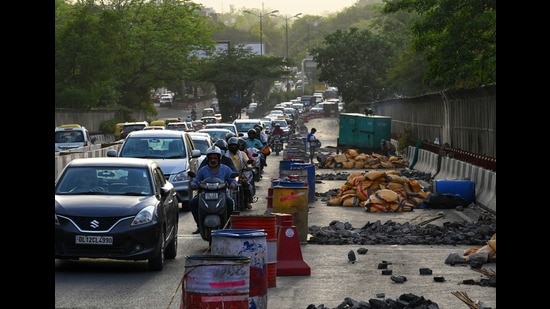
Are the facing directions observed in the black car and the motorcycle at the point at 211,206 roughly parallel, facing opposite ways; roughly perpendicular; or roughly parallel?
roughly parallel

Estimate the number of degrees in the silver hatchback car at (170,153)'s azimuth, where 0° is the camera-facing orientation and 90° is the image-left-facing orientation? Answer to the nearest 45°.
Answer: approximately 0°

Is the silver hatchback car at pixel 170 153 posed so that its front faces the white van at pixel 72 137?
no

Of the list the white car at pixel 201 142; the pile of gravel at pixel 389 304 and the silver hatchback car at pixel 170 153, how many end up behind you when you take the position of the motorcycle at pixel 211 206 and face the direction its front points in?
2

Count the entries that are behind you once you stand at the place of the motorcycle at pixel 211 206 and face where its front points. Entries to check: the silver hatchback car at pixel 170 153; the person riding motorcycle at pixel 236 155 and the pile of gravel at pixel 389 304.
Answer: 2

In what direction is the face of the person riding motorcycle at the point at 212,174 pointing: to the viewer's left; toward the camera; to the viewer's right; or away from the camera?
toward the camera

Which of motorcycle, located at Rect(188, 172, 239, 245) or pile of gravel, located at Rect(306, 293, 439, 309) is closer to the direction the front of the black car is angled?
the pile of gravel

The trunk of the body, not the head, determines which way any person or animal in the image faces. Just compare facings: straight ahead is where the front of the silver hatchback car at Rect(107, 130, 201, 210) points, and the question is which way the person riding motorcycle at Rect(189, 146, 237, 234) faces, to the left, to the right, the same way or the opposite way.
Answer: the same way

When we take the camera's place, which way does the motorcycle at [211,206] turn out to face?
facing the viewer

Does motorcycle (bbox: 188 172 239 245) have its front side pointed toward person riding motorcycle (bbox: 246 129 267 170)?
no

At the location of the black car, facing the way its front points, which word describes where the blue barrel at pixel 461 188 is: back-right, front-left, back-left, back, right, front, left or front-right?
back-left

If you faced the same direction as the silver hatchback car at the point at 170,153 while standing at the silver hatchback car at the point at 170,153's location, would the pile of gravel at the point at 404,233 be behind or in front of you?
in front

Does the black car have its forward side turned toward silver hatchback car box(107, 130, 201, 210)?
no

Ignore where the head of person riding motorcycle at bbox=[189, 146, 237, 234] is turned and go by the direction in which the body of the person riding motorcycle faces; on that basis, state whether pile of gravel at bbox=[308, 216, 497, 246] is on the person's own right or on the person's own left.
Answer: on the person's own left

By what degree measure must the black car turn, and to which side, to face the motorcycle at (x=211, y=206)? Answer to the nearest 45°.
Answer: approximately 135° to its left

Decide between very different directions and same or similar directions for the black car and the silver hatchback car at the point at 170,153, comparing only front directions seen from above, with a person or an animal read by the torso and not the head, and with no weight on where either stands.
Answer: same or similar directions

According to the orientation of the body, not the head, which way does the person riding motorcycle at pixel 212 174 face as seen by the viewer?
toward the camera
